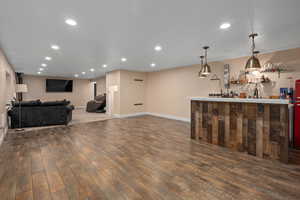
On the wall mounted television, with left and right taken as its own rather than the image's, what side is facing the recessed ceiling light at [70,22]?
front

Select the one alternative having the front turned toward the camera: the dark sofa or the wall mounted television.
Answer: the wall mounted television

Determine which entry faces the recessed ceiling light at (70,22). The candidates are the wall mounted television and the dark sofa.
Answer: the wall mounted television

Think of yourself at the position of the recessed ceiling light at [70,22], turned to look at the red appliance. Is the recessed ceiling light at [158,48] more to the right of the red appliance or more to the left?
left

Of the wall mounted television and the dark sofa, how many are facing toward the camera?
1

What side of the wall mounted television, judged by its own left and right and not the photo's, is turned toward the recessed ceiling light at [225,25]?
front

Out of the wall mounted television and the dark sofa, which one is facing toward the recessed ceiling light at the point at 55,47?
the wall mounted television

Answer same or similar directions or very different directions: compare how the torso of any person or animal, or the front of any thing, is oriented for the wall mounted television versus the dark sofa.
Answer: very different directions

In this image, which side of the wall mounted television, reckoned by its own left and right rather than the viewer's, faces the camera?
front

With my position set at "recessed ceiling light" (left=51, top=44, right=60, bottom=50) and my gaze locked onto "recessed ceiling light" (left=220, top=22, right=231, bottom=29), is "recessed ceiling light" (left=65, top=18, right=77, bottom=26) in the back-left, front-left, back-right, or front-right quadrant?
front-right

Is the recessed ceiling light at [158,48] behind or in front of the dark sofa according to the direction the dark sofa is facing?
behind

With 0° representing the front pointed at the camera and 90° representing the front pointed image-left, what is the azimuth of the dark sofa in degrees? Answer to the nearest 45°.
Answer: approximately 180°

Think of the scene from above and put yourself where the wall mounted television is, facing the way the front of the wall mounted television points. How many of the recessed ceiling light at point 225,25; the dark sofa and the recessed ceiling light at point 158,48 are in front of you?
3
